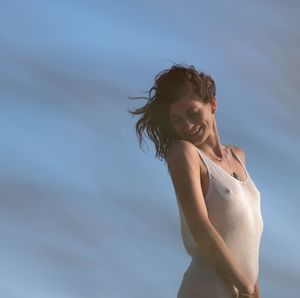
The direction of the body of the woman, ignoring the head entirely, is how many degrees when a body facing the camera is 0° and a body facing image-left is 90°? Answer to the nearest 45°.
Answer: approximately 315°
